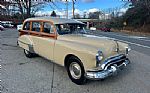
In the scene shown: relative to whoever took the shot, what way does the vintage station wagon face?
facing the viewer and to the right of the viewer
